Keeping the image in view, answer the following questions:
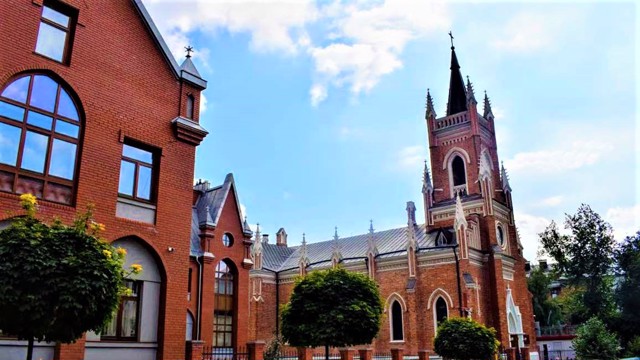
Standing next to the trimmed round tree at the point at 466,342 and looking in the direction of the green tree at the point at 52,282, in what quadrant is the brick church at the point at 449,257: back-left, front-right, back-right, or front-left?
back-right

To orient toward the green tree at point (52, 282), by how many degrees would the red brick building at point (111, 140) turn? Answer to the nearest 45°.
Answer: approximately 45° to its right

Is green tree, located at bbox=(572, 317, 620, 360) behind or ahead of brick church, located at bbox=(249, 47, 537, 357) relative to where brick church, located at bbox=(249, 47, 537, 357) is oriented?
ahead

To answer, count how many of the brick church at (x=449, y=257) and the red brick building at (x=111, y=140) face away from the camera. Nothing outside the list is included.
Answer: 0

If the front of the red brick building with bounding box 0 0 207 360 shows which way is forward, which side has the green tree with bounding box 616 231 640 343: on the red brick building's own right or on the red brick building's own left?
on the red brick building's own left

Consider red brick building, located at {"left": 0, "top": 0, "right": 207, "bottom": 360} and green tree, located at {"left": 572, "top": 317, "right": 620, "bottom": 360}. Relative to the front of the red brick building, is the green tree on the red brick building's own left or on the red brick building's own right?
on the red brick building's own left

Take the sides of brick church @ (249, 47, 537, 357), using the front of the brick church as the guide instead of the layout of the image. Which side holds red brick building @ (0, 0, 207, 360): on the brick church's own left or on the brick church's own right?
on the brick church's own right

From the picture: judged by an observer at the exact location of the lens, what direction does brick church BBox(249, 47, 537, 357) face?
facing the viewer and to the right of the viewer
